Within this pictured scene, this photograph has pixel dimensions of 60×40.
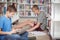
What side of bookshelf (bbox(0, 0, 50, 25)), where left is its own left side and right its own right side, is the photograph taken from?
front
